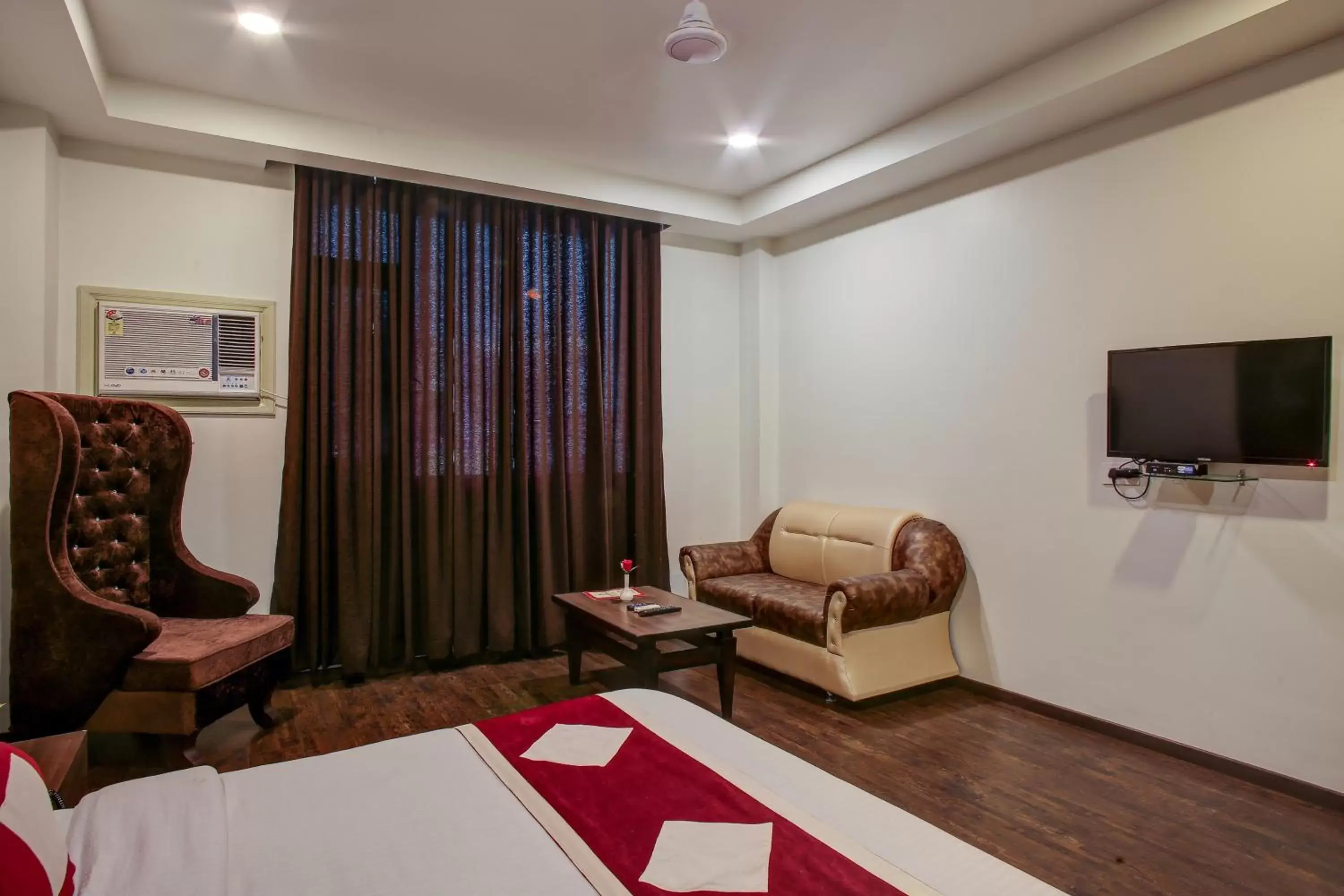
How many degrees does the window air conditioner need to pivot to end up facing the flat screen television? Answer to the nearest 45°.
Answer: approximately 45° to its left

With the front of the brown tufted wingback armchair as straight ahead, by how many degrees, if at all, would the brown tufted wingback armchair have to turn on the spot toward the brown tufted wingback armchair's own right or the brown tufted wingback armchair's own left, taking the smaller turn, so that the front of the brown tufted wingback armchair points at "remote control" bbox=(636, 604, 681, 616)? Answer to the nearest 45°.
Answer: approximately 45° to the brown tufted wingback armchair's own left

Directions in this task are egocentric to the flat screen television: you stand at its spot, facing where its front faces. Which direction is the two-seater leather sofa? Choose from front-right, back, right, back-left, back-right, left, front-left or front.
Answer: front-right

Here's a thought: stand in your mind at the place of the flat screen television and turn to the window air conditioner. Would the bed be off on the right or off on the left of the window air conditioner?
left

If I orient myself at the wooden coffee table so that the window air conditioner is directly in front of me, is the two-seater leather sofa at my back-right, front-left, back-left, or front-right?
back-right

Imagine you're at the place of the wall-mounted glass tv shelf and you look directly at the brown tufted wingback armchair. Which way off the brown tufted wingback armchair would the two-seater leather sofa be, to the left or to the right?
right

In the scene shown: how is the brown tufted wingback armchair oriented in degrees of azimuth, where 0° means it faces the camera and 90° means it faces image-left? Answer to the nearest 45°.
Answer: approximately 315°

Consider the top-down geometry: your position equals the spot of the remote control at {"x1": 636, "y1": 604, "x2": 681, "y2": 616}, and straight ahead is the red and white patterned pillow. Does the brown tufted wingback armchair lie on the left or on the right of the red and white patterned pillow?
right

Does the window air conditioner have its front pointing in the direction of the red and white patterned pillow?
yes

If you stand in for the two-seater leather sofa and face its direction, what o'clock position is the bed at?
The bed is roughly at 11 o'clock from the two-seater leather sofa.

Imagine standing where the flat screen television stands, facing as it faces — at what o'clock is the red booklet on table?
The red booklet on table is roughly at 1 o'clock from the flat screen television.
